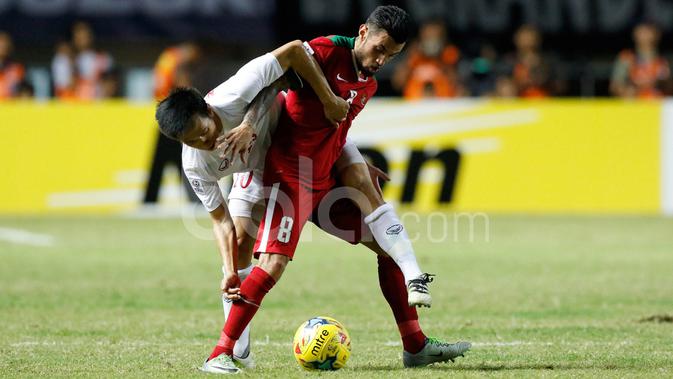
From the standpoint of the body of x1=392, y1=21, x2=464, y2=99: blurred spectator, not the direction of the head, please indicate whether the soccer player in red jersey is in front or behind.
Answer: in front

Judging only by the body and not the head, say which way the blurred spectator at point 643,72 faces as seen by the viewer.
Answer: toward the camera

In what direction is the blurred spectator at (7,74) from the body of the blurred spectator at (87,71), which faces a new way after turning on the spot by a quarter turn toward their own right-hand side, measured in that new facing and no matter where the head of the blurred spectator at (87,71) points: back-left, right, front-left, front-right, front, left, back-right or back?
front

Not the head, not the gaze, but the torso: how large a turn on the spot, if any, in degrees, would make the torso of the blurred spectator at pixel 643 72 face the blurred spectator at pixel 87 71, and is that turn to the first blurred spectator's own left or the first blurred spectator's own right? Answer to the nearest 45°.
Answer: approximately 90° to the first blurred spectator's own right

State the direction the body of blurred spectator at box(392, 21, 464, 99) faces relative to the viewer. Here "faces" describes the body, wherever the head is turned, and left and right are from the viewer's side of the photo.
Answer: facing the viewer

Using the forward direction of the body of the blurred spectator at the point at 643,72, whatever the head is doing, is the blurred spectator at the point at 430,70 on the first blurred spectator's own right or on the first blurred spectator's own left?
on the first blurred spectator's own right

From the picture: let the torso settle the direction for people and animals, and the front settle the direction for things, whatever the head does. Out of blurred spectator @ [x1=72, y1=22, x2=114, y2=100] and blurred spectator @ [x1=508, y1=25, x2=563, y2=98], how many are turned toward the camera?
2

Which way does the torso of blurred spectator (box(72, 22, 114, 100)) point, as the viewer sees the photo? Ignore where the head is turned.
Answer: toward the camera

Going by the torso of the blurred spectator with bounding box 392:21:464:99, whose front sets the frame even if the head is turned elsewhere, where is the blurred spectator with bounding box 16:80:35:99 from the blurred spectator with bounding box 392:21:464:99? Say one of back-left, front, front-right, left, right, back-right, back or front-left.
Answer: right
